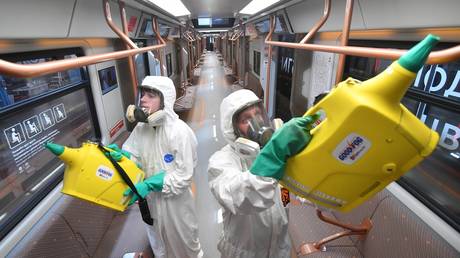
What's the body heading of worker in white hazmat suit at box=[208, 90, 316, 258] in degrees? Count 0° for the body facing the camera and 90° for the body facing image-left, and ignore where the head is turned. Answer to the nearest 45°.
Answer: approximately 315°

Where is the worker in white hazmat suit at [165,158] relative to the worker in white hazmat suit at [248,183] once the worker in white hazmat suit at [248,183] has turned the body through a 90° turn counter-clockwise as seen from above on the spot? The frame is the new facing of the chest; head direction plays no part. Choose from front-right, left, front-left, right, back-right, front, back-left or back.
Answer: left

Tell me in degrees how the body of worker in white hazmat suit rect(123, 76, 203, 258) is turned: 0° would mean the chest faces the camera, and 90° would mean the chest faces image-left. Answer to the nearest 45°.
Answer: approximately 45°
